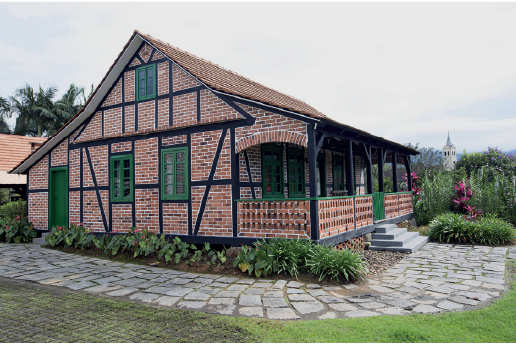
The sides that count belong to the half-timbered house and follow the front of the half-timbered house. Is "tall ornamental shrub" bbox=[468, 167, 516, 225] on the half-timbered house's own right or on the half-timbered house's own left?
on the half-timbered house's own left

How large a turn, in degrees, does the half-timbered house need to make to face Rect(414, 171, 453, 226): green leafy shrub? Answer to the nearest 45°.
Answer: approximately 45° to its left

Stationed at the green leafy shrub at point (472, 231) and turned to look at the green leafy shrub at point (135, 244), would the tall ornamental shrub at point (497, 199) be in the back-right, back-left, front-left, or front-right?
back-right

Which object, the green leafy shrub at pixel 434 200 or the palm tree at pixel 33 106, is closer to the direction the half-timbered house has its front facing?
the green leafy shrub

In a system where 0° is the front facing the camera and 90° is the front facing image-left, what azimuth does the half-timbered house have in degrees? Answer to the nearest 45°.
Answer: approximately 315°

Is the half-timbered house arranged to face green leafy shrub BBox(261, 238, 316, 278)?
yes

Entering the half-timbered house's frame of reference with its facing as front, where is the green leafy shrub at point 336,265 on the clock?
The green leafy shrub is roughly at 12 o'clock from the half-timbered house.

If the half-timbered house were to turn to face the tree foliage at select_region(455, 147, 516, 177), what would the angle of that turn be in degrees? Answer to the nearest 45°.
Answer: approximately 90° to its left

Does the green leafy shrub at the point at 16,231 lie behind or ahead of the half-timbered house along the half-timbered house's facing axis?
behind

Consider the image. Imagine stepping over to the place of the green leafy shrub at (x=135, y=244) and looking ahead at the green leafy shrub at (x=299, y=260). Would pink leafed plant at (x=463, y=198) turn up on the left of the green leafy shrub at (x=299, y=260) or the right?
left

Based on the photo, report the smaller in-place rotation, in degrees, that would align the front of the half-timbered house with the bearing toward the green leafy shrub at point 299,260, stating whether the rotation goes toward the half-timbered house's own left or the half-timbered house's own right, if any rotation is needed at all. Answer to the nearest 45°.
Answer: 0° — it already faces it
